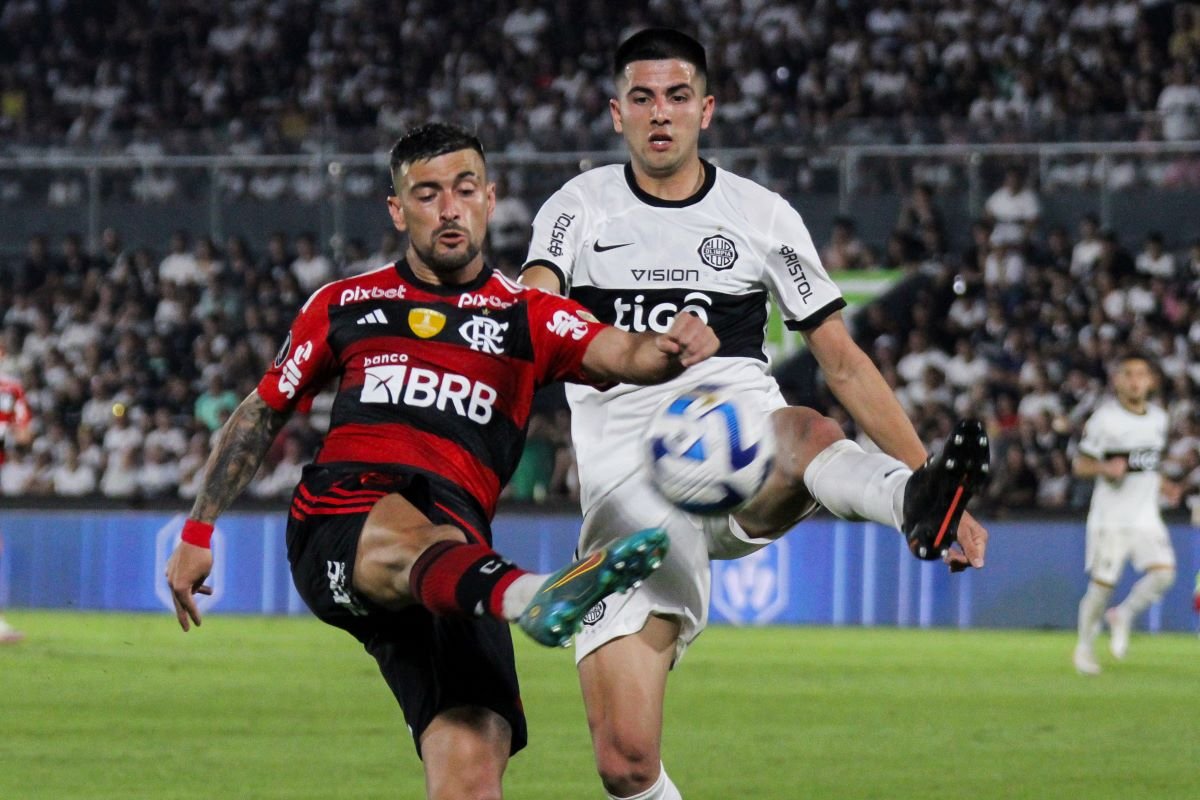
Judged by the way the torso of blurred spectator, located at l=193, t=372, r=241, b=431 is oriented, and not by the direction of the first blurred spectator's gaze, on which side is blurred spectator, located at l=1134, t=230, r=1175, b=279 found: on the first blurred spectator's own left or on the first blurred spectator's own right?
on the first blurred spectator's own left

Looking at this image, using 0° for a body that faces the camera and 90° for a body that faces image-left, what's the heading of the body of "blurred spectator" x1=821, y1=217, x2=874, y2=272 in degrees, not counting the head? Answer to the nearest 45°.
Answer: approximately 0°

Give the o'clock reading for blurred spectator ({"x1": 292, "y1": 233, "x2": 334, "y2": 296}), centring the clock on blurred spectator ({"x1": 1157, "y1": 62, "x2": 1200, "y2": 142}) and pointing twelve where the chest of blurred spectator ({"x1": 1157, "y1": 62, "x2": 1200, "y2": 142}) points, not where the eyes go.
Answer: blurred spectator ({"x1": 292, "y1": 233, "x2": 334, "y2": 296}) is roughly at 3 o'clock from blurred spectator ({"x1": 1157, "y1": 62, "x2": 1200, "y2": 142}).

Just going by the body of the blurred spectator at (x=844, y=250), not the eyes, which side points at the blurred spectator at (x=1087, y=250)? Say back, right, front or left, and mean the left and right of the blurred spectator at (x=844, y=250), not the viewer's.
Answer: left

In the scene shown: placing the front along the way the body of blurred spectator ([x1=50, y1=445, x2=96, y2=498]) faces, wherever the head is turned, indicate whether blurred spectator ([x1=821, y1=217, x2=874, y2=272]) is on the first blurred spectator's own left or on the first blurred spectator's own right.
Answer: on the first blurred spectator's own left

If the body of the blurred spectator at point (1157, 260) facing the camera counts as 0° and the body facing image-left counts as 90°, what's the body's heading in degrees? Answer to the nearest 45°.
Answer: approximately 0°

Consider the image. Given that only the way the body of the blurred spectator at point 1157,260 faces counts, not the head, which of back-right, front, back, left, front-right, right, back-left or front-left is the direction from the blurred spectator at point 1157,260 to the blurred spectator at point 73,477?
right

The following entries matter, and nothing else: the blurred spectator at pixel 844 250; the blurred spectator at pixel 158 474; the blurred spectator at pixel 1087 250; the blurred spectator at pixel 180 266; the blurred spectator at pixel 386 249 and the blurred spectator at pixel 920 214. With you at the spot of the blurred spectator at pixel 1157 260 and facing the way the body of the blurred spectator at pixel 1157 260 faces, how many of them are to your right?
6

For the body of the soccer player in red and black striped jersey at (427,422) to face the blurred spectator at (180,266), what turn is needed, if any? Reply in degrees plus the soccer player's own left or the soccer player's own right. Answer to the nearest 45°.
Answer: approximately 180°

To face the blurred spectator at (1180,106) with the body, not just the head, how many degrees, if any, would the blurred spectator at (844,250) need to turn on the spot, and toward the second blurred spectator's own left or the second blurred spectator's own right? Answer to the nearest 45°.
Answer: approximately 90° to the second blurred spectator's own left
